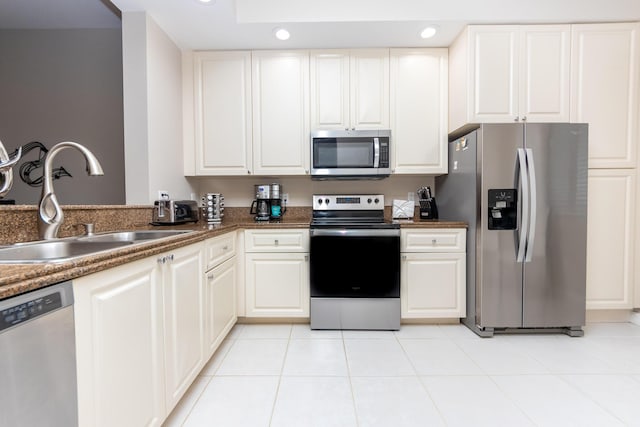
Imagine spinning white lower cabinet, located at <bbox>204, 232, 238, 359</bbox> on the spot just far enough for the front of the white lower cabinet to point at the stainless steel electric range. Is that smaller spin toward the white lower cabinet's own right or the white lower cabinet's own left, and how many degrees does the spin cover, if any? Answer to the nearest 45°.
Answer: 0° — it already faces it

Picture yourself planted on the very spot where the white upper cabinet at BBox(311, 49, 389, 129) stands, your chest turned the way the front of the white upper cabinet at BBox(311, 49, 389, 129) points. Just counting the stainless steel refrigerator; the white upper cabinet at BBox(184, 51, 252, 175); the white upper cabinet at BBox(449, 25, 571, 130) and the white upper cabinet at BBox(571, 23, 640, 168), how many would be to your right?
1

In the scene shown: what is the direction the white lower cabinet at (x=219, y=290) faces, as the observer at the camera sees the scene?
facing to the right of the viewer

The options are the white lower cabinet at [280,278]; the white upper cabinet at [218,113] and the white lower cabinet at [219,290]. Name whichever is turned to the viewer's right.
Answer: the white lower cabinet at [219,290]

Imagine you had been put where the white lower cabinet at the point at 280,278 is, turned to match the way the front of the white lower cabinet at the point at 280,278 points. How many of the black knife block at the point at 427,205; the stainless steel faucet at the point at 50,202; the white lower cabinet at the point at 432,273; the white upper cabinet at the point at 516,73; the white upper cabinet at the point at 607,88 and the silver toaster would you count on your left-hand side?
4

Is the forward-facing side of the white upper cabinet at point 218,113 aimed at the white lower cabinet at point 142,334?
yes

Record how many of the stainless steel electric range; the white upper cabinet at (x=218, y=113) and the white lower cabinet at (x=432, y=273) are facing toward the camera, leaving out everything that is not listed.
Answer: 3

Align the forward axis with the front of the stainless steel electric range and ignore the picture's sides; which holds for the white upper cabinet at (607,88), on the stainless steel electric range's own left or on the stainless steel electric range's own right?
on the stainless steel electric range's own left

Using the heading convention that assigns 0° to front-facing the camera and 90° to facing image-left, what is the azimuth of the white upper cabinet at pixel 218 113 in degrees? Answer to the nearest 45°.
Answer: approximately 0°

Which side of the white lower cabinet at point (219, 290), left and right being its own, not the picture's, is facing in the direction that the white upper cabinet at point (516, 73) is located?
front

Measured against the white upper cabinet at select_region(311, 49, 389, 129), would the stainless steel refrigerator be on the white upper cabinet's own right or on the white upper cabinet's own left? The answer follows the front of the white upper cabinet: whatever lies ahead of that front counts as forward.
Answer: on the white upper cabinet's own left
